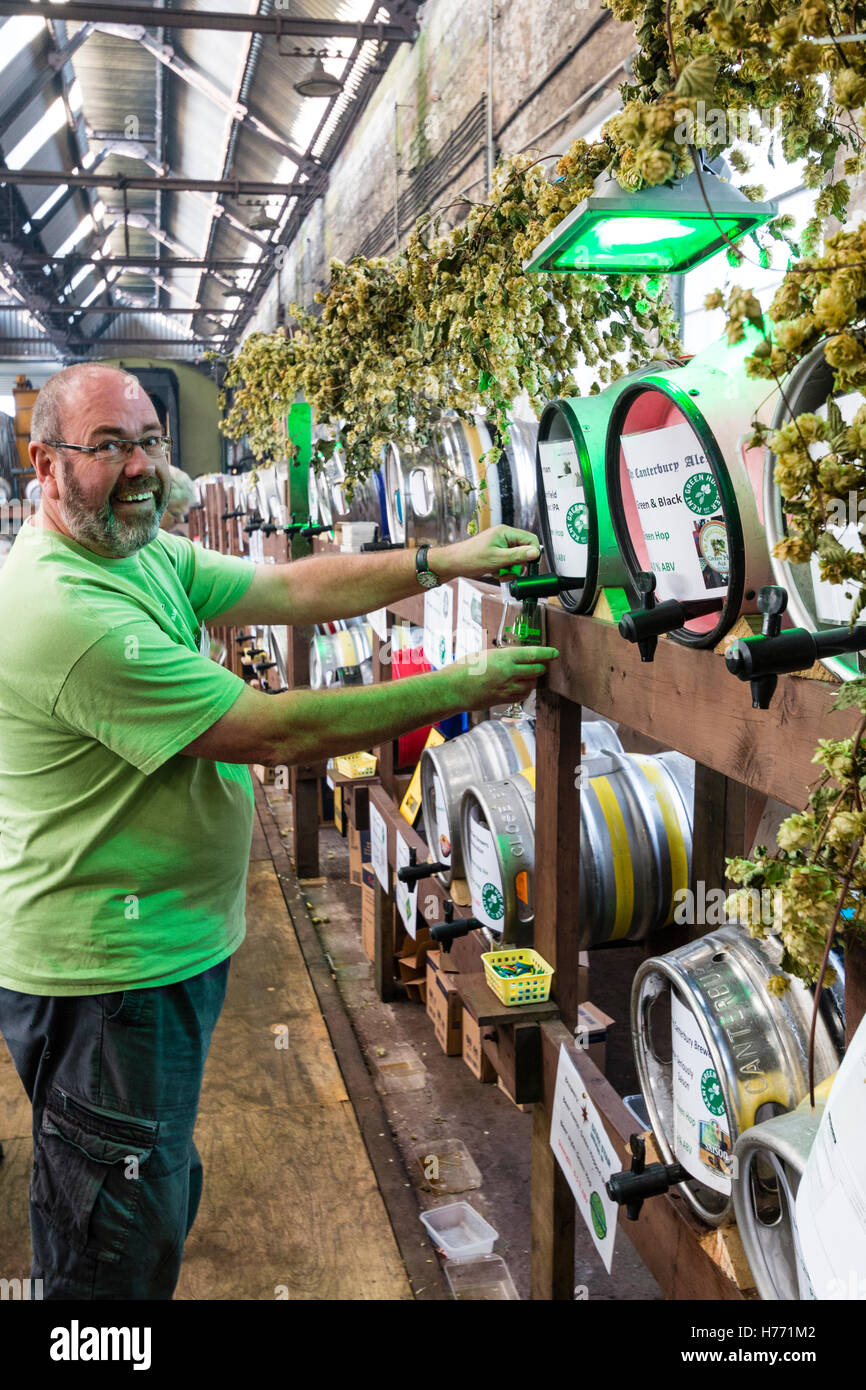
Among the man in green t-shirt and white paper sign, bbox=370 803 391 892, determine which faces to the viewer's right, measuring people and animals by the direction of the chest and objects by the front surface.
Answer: the man in green t-shirt

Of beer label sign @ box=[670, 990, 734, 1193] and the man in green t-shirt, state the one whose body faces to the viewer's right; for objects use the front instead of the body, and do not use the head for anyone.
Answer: the man in green t-shirt

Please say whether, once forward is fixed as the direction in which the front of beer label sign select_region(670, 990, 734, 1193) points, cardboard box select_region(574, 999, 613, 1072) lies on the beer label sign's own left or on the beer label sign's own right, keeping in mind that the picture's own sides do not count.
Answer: on the beer label sign's own right

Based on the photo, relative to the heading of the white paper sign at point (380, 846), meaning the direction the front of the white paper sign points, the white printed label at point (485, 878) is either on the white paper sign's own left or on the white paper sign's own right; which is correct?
on the white paper sign's own left

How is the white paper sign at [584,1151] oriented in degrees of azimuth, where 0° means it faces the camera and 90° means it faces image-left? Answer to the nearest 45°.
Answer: approximately 45°

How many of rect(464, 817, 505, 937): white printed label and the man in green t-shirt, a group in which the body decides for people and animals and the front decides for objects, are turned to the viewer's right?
1

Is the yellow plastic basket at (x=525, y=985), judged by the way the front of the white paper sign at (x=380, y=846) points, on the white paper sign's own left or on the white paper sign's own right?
on the white paper sign's own left

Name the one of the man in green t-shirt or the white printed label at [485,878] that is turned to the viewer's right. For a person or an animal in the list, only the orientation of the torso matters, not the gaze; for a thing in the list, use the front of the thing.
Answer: the man in green t-shirt

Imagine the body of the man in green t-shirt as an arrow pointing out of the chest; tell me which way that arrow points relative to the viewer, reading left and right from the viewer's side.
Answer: facing to the right of the viewer

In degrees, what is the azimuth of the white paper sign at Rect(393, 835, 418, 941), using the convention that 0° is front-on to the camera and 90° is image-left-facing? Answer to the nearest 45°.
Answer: approximately 45°

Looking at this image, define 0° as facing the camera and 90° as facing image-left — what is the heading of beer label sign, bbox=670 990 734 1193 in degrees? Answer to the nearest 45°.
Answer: approximately 45°

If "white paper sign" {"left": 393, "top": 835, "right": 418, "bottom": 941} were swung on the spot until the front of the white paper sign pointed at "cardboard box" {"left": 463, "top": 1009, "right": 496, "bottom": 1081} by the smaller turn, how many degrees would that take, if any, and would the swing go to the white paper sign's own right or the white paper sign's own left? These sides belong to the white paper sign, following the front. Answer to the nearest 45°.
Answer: approximately 45° to the white paper sign's own left

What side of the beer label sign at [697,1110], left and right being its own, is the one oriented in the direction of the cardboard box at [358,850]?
right

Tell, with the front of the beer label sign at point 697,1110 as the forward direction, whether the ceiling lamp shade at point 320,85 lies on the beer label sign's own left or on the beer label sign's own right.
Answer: on the beer label sign's own right

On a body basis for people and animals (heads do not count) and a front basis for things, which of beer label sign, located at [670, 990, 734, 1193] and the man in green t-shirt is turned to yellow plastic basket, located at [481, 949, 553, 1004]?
the man in green t-shirt
